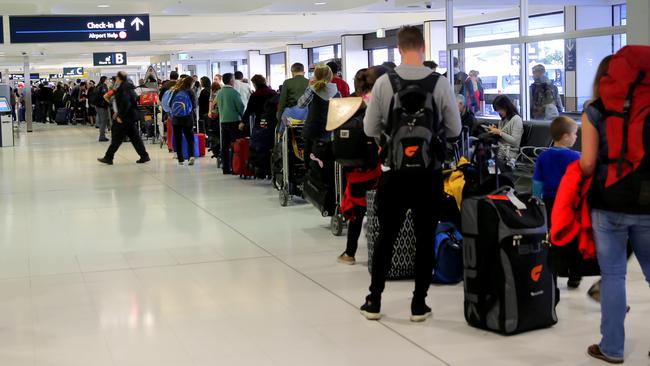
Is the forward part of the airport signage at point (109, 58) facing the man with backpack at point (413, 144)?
yes

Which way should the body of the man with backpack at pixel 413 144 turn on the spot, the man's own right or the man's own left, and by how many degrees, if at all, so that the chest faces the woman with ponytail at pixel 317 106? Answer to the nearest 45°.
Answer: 0° — they already face them

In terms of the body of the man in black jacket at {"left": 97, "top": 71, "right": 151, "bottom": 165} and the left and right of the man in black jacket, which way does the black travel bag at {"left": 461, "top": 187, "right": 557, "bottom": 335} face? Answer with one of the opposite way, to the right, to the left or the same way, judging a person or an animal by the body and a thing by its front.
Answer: to the left

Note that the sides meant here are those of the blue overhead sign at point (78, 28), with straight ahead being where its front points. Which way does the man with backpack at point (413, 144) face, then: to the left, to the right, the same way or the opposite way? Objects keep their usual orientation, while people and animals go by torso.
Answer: the opposite way

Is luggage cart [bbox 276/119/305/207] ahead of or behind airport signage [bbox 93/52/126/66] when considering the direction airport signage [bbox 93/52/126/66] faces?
ahead

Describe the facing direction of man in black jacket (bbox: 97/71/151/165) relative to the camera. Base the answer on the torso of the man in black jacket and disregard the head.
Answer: to the viewer's left

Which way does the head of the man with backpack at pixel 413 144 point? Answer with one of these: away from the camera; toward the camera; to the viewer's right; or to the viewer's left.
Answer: away from the camera

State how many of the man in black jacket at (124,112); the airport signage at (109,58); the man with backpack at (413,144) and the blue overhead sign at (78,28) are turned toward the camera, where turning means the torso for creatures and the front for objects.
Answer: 2

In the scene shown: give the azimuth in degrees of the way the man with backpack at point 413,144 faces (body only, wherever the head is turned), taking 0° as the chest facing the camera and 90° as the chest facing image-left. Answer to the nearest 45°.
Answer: approximately 180°

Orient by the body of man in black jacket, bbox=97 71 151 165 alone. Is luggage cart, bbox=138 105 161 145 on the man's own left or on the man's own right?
on the man's own right

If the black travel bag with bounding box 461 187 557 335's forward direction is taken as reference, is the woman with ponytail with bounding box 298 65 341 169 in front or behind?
behind

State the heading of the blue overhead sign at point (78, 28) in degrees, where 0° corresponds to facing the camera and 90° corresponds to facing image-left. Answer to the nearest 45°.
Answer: approximately 0°
